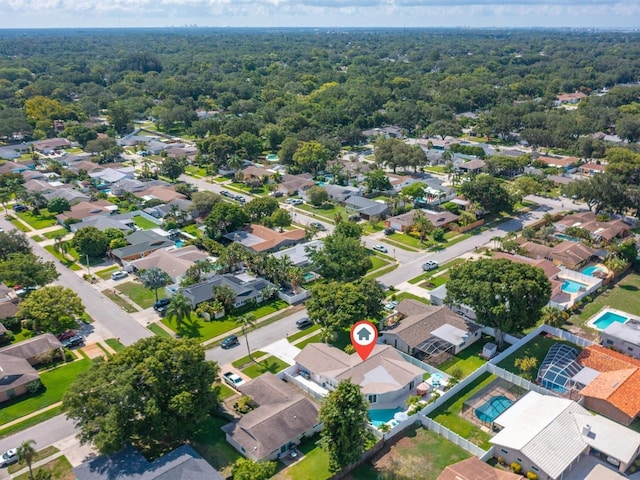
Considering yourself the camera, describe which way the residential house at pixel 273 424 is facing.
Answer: facing away from the viewer and to the left of the viewer

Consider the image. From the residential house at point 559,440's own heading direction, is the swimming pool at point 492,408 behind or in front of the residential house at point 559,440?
behind

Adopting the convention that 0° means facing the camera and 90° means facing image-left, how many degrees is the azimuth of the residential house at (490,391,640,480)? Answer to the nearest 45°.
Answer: approximately 315°

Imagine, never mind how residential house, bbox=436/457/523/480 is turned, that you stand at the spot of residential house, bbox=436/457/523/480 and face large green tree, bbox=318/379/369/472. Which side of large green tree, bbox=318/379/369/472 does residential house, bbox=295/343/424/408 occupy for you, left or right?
right

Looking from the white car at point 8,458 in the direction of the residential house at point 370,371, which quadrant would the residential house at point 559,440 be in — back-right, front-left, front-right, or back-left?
front-right

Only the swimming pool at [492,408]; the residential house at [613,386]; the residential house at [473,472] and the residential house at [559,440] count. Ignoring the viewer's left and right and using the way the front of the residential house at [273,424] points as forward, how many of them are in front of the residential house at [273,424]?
0

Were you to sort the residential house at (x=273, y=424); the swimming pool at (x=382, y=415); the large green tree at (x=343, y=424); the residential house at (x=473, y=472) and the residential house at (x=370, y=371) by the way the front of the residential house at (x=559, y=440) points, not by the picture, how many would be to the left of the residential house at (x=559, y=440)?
0

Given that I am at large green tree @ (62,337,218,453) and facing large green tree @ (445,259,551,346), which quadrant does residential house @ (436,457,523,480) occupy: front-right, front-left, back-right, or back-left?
front-right

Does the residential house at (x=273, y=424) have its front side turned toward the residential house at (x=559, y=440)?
no

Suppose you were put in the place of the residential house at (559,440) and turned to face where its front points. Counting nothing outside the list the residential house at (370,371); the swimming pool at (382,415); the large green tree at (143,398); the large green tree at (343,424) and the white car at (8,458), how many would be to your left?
0

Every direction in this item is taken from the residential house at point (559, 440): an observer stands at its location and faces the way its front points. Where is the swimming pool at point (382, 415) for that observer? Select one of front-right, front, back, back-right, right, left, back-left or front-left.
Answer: back-right

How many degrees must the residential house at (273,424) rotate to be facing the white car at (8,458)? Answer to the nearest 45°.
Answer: approximately 45° to its left

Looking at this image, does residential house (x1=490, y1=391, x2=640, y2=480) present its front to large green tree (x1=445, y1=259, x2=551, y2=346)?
no

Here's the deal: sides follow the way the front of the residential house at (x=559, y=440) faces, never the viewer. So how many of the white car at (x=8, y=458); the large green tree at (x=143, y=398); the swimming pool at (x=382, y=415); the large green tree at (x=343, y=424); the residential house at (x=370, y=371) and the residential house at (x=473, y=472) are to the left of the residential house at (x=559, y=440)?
0

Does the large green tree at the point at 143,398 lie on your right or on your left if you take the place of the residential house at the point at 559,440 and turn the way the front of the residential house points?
on your right

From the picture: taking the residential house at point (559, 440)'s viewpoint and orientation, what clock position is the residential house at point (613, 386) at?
the residential house at point (613, 386) is roughly at 8 o'clock from the residential house at point (559, 440).

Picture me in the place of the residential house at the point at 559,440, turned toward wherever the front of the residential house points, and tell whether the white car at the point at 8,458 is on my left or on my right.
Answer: on my right

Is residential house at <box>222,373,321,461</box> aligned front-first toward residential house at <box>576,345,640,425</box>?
no
